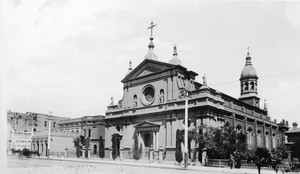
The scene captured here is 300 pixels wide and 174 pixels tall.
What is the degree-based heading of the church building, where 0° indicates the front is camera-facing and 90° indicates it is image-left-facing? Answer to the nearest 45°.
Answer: approximately 45°

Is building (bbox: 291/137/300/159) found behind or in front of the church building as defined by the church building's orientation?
behind

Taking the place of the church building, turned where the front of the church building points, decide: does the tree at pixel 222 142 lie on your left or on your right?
on your left
